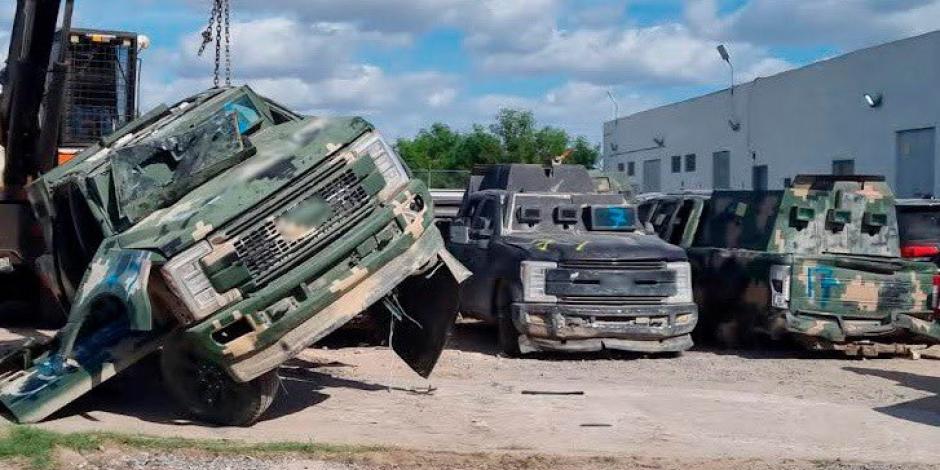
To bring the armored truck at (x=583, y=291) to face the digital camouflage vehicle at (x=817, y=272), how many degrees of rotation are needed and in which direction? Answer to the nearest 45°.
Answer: approximately 45° to its left

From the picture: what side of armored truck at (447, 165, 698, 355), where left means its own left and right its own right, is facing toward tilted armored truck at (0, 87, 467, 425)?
right

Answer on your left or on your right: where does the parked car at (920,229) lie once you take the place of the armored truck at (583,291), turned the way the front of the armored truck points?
on your left
